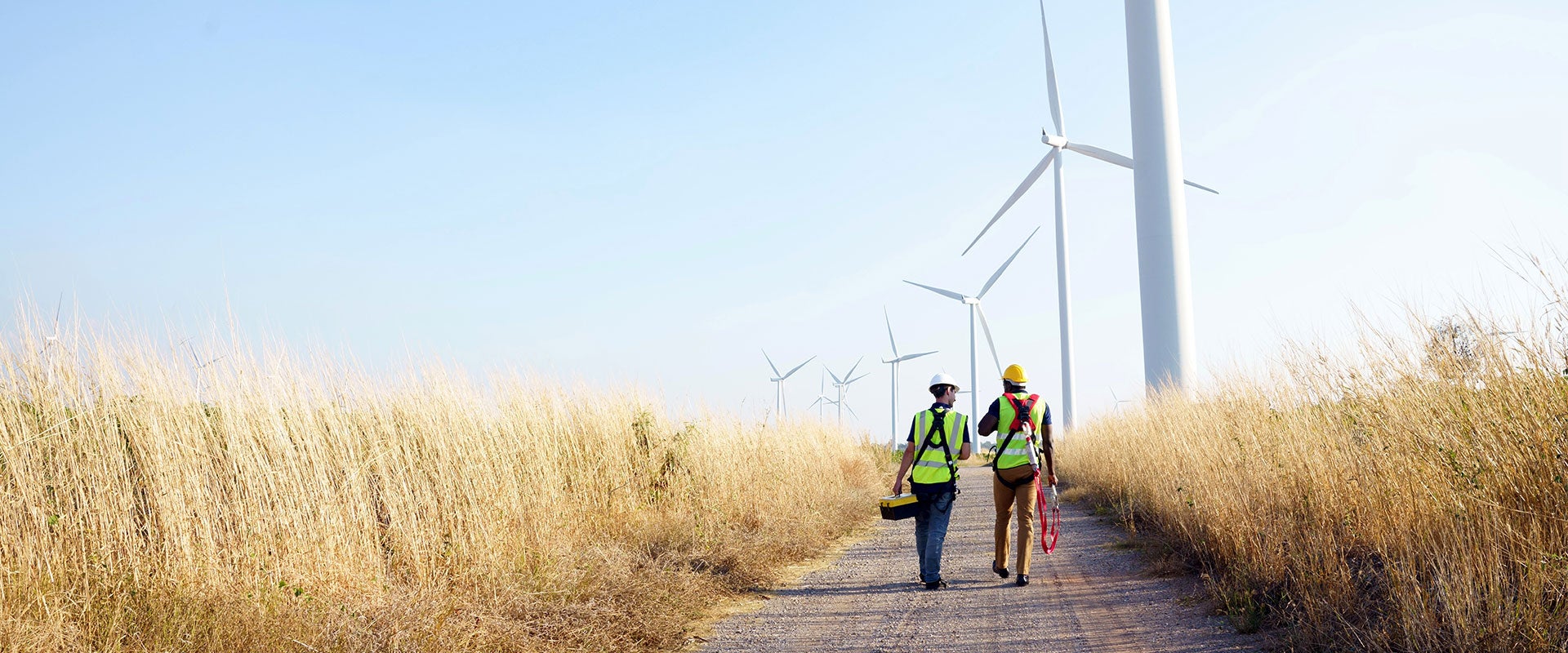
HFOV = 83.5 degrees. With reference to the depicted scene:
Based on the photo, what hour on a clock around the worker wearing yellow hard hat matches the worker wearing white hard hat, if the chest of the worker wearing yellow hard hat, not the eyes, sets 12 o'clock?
The worker wearing white hard hat is roughly at 8 o'clock from the worker wearing yellow hard hat.

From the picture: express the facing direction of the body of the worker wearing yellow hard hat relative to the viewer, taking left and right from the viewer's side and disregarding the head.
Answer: facing away from the viewer
